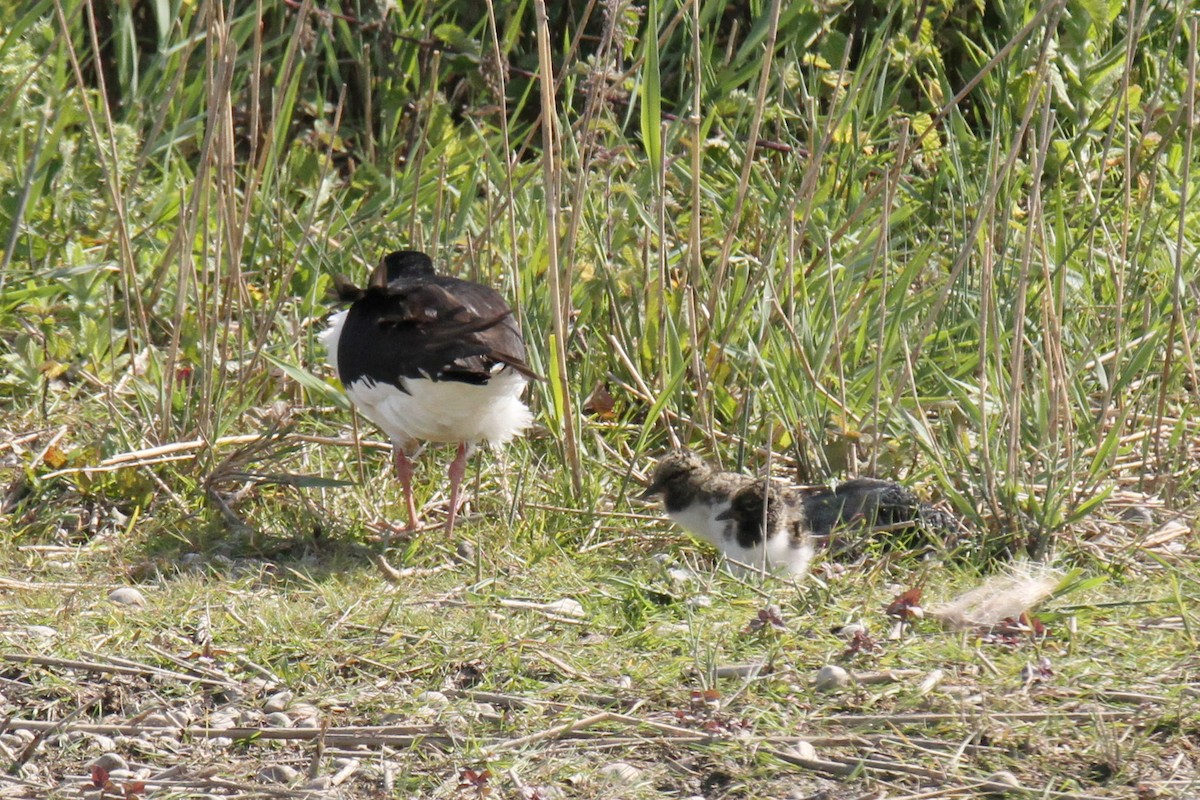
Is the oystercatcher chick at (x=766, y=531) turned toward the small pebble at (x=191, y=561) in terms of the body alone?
yes

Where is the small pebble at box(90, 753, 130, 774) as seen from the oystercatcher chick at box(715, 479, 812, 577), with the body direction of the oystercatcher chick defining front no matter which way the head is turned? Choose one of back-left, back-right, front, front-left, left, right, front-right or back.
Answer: front-left

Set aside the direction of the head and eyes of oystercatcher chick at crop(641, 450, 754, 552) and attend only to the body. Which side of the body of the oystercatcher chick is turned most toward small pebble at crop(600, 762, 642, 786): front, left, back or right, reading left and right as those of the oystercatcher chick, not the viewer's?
left

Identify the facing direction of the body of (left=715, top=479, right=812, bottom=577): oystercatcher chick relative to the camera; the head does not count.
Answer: to the viewer's left

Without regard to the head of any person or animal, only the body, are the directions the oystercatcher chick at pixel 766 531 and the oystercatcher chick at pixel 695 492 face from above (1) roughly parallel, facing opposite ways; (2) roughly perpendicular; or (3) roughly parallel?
roughly parallel

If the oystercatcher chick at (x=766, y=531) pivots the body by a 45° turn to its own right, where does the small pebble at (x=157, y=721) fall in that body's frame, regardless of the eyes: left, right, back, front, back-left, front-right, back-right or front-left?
left

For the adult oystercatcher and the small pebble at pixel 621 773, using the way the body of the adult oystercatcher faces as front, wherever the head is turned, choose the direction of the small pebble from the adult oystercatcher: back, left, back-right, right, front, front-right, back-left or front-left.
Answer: back-left

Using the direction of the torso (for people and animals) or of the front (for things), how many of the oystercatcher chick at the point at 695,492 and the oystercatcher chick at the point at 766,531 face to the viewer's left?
2

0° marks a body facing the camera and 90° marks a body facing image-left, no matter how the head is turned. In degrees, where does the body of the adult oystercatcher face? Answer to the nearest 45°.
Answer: approximately 135°

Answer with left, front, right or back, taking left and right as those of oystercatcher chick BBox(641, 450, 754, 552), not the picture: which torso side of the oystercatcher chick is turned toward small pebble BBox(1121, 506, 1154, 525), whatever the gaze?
back

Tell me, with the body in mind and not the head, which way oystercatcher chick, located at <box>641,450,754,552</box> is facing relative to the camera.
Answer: to the viewer's left

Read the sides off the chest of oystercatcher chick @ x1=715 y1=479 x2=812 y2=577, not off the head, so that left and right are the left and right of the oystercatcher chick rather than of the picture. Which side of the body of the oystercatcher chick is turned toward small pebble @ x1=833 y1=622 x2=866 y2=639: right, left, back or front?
left

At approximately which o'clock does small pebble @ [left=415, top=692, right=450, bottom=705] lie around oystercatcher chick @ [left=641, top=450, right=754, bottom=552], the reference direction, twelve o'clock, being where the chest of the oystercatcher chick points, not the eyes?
The small pebble is roughly at 10 o'clock from the oystercatcher chick.

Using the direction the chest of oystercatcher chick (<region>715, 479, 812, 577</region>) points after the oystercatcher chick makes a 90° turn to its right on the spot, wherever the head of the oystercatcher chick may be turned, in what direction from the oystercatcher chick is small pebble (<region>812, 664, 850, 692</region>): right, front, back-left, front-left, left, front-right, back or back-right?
back
